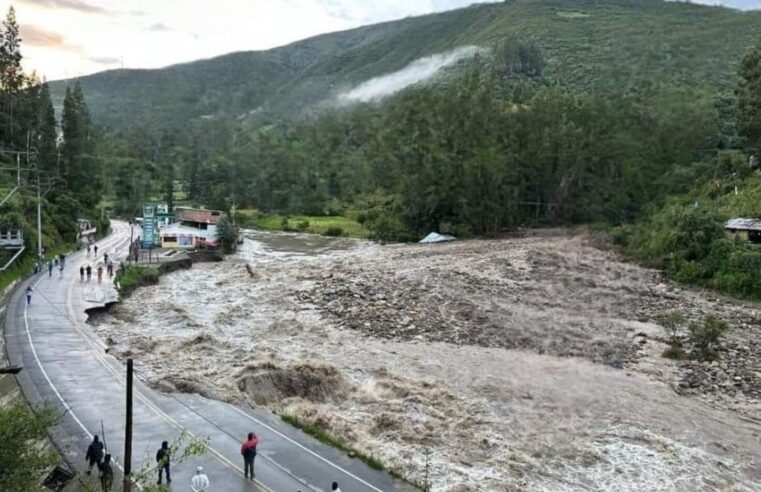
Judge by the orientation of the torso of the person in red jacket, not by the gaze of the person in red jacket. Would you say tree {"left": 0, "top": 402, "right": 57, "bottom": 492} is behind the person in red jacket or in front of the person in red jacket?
behind

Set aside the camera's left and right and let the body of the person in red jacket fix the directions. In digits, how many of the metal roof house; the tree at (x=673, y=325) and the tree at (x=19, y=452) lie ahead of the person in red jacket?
2

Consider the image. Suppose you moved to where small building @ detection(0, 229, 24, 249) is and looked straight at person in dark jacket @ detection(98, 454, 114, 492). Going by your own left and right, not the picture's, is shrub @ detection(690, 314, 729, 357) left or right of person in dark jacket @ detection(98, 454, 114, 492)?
left

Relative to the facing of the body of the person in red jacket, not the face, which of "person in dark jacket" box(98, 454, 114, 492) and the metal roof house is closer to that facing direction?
the metal roof house

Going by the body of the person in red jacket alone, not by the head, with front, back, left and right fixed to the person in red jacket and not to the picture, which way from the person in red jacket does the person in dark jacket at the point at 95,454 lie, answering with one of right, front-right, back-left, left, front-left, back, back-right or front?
back-left

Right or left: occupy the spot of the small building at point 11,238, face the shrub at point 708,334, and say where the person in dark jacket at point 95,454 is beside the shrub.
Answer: right

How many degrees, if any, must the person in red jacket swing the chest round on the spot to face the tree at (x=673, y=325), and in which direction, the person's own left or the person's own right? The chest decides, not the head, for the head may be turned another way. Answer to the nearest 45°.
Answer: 0° — they already face it

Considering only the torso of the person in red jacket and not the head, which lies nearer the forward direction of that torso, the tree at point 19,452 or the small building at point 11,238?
the small building

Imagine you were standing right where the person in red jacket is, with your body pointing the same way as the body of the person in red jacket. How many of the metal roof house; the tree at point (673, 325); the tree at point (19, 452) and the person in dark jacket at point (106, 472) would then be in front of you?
2

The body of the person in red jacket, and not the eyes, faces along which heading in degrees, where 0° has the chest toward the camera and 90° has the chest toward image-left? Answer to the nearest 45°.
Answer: approximately 225°
